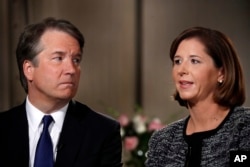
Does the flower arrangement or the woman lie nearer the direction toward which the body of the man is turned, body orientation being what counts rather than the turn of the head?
the woman

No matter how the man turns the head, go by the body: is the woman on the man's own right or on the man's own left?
on the man's own left

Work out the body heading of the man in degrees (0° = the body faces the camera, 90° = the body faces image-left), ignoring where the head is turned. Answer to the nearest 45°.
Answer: approximately 0°

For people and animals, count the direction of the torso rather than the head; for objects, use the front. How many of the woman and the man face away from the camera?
0

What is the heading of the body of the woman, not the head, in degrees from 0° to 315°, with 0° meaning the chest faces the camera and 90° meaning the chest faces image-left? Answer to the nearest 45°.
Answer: approximately 45°

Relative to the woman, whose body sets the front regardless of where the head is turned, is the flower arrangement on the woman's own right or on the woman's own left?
on the woman's own right

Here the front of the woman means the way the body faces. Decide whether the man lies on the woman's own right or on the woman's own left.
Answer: on the woman's own right
